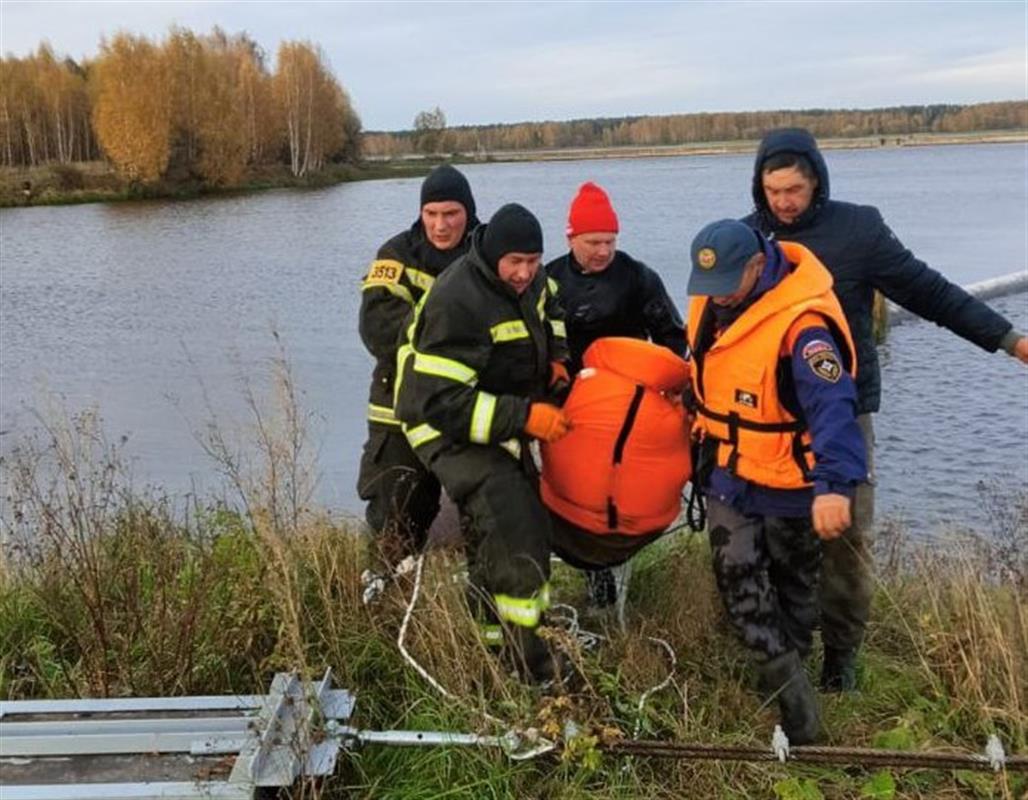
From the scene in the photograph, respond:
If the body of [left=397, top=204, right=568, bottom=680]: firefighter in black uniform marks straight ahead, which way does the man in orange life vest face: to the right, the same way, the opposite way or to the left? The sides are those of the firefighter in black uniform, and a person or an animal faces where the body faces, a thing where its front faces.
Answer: to the right

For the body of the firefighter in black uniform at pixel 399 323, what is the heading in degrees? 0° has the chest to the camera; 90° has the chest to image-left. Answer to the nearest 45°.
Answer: approximately 315°

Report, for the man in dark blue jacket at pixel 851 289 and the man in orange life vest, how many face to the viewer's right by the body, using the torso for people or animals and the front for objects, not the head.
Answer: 0

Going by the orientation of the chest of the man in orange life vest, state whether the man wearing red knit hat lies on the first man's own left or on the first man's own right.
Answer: on the first man's own right

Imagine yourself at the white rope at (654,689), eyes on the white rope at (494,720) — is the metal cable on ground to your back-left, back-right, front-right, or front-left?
back-left

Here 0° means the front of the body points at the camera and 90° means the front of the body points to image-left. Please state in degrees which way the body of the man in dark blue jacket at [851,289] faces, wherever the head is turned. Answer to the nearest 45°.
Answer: approximately 45°

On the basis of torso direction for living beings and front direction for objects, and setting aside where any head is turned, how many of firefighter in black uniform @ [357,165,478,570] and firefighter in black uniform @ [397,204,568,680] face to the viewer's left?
0

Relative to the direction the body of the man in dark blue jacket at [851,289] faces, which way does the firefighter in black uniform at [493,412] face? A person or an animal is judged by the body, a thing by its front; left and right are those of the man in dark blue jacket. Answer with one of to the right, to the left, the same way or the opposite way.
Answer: to the left

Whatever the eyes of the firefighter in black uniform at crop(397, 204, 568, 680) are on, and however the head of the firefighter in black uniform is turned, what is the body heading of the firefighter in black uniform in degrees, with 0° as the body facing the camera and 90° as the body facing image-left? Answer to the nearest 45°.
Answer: approximately 315°
